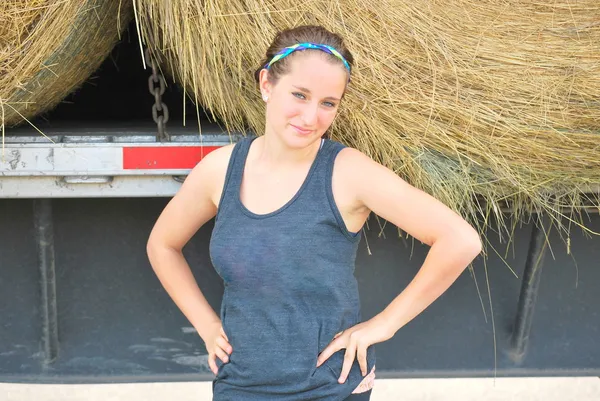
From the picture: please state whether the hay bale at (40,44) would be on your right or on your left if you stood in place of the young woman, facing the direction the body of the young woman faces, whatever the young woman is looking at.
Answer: on your right

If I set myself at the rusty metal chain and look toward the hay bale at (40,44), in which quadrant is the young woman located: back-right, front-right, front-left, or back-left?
back-left

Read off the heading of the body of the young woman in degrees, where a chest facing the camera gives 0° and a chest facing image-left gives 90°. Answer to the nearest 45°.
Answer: approximately 45°
